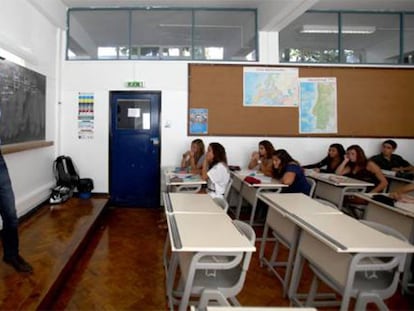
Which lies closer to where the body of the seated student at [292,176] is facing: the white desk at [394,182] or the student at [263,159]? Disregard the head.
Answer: the student

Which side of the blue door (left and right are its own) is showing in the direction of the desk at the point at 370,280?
front

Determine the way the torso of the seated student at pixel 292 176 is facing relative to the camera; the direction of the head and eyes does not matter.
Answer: to the viewer's left

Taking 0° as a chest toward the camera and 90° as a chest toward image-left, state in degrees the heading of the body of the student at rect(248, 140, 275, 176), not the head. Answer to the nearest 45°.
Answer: approximately 90°

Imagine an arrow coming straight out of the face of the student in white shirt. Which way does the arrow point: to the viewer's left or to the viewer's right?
to the viewer's left
